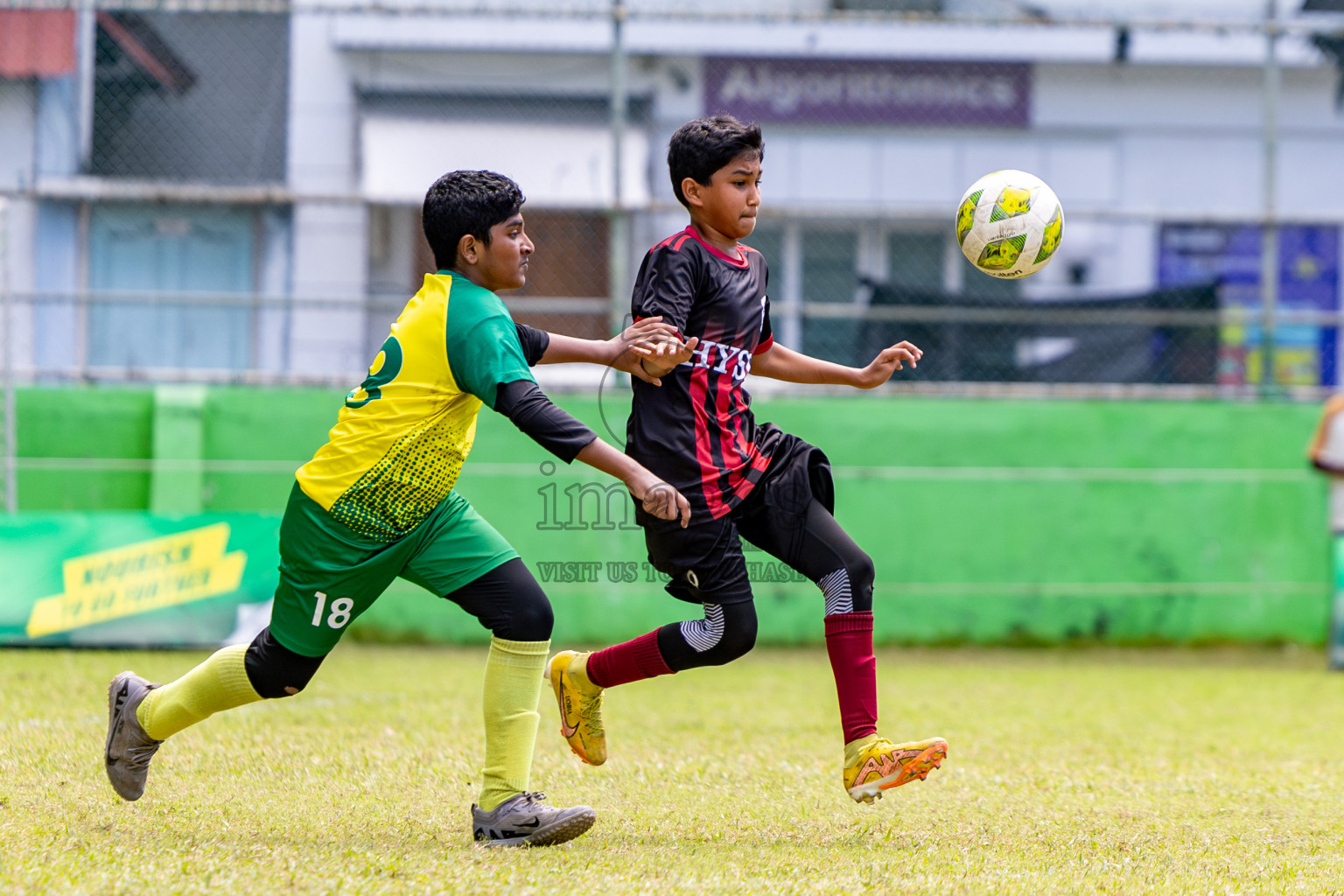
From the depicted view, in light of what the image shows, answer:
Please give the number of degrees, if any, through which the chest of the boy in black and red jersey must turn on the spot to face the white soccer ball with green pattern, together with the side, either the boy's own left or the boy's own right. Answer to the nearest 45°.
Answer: approximately 90° to the boy's own left

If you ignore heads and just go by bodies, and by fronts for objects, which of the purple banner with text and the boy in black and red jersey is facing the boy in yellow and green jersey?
the purple banner with text

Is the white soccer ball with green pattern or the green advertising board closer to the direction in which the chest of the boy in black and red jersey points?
the white soccer ball with green pattern

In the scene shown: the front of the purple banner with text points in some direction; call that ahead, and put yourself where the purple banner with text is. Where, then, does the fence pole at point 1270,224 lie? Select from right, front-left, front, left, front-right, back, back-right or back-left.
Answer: front-left

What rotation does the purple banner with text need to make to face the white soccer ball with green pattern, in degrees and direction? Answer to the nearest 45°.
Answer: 0° — it already faces it

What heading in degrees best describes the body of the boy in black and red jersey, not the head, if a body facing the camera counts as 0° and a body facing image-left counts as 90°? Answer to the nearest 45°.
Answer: approximately 315°

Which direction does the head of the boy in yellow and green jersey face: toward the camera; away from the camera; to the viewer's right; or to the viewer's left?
to the viewer's right

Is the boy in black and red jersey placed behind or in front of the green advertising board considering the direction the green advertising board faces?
in front

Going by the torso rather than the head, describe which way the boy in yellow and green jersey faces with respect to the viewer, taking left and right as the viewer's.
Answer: facing to the right of the viewer

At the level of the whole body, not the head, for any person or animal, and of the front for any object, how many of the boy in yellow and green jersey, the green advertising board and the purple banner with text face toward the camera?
2

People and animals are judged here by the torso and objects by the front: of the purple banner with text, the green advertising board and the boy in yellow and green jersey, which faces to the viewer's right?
the boy in yellow and green jersey

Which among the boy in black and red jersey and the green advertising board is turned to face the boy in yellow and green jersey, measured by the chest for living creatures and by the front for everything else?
the green advertising board

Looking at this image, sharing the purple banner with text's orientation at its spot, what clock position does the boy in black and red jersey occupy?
The boy in black and red jersey is roughly at 12 o'clock from the purple banner with text.

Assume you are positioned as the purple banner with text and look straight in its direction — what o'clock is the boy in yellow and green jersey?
The boy in yellow and green jersey is roughly at 12 o'clock from the purple banner with text.

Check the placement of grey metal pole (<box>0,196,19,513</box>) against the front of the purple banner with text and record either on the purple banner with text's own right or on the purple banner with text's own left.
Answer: on the purple banner with text's own right

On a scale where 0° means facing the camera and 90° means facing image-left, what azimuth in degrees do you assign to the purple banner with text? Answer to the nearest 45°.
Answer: approximately 0°
